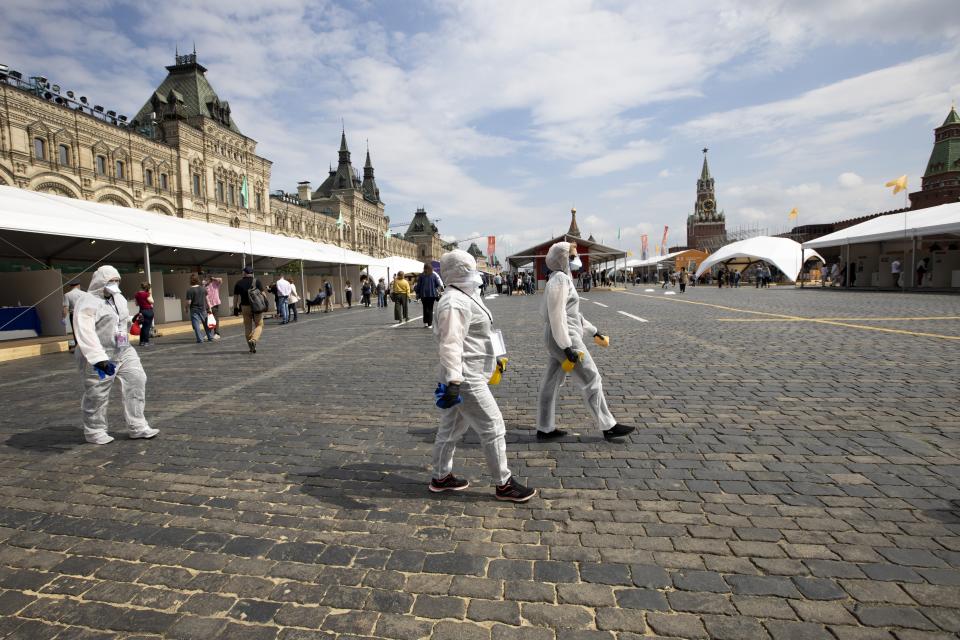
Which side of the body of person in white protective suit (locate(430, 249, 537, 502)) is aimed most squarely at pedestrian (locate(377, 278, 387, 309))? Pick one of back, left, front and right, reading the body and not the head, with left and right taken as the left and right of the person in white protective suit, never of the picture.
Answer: left

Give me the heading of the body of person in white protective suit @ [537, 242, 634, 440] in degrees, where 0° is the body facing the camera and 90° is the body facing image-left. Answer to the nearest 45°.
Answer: approximately 270°

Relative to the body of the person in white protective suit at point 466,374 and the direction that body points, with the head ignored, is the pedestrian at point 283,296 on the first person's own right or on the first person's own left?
on the first person's own left

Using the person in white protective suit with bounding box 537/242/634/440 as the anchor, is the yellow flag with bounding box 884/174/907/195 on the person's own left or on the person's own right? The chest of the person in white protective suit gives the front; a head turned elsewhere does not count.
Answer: on the person's own left

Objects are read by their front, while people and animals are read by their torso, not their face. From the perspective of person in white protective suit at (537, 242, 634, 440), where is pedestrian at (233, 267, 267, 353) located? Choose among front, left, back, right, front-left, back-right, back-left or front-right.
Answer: back-left

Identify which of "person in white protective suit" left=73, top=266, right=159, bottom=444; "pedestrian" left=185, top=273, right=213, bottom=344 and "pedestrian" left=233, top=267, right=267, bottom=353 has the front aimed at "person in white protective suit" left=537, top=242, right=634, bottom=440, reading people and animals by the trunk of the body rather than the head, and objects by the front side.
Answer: "person in white protective suit" left=73, top=266, right=159, bottom=444

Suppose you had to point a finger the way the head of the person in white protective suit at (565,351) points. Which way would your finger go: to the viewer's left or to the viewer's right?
to the viewer's right

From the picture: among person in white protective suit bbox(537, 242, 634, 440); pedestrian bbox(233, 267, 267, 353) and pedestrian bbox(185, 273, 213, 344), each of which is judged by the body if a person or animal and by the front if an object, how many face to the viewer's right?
1

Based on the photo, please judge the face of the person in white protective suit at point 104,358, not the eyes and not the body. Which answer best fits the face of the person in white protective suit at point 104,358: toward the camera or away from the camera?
toward the camera
